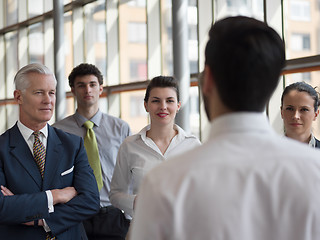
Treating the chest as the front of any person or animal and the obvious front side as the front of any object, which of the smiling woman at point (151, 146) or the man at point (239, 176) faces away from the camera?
the man

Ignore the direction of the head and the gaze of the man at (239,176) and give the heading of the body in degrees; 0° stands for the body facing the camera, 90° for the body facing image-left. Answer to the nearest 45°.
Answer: approximately 180°

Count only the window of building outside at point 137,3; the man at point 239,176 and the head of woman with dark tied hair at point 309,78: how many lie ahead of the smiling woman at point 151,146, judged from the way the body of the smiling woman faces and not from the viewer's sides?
1

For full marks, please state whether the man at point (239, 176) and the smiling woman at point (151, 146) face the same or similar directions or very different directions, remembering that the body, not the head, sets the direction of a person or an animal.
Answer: very different directions

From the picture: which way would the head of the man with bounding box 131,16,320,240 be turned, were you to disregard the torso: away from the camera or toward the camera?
away from the camera

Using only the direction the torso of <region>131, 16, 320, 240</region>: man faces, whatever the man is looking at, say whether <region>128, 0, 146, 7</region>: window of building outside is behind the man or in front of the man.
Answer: in front

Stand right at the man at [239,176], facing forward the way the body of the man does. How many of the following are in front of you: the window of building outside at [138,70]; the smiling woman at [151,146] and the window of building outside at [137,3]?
3

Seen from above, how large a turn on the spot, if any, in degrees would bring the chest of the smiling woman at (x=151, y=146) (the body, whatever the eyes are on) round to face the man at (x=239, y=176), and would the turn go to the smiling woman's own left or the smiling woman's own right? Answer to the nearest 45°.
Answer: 0° — they already face them

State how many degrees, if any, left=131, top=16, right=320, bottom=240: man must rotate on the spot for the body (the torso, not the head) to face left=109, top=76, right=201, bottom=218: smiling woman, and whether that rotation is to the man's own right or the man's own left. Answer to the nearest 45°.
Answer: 0° — they already face them

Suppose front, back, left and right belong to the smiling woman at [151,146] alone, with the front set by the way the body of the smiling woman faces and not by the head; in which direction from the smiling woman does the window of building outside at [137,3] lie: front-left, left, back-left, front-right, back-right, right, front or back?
back

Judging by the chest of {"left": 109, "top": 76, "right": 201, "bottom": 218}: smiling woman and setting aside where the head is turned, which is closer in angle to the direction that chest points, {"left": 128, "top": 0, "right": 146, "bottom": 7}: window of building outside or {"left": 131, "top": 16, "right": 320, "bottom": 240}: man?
the man

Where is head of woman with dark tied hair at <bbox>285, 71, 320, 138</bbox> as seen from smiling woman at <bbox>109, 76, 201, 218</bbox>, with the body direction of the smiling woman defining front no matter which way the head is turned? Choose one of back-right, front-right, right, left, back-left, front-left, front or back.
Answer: back-left
